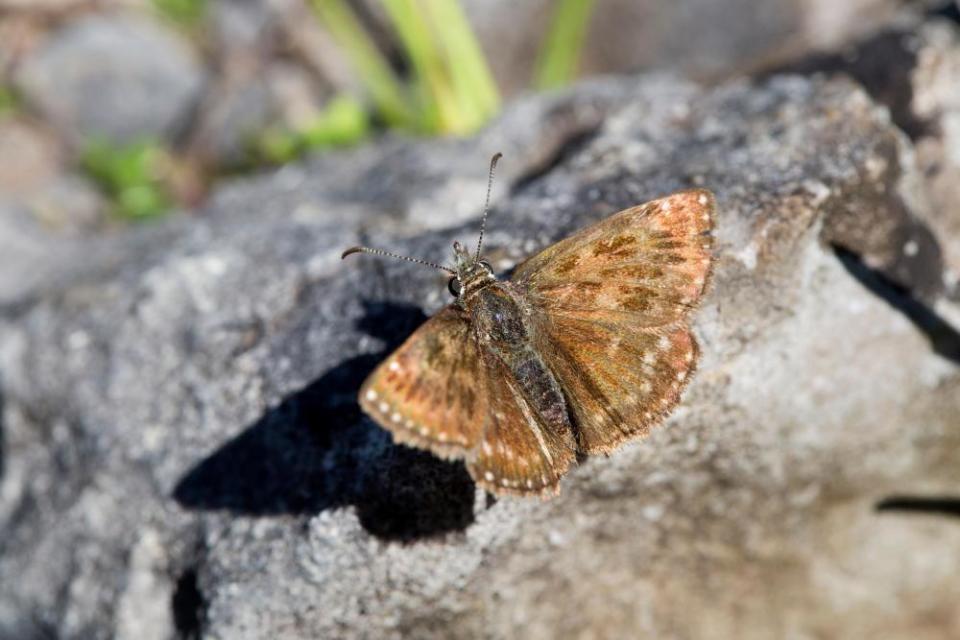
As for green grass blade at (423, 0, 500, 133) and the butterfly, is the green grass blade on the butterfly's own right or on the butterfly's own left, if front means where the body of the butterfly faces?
on the butterfly's own right

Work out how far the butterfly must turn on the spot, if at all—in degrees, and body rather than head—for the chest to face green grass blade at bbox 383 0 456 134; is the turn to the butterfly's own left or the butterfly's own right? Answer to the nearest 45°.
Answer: approximately 45° to the butterfly's own right

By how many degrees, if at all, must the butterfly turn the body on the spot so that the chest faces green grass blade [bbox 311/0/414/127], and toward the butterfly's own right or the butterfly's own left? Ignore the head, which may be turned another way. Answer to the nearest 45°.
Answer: approximately 45° to the butterfly's own right

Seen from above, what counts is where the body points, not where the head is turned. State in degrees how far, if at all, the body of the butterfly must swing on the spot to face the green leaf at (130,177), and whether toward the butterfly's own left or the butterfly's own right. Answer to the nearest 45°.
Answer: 0° — it already faces it

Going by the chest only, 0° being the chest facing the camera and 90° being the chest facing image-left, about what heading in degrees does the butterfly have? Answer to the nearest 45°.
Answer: approximately 135°
